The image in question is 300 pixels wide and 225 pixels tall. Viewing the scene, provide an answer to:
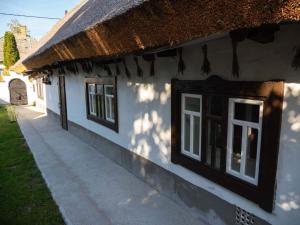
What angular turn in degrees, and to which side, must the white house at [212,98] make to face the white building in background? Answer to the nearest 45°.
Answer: approximately 90° to its right

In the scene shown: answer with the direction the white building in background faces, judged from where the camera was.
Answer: facing the viewer

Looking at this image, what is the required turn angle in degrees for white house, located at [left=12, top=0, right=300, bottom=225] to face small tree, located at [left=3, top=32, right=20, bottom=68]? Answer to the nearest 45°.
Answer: approximately 90° to its right

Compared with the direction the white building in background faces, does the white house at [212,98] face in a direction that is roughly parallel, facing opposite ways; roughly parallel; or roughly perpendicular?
roughly perpendicular

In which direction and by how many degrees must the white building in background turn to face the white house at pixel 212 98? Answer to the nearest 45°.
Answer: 0° — it already faces it

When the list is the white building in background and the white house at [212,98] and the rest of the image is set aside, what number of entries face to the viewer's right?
0
